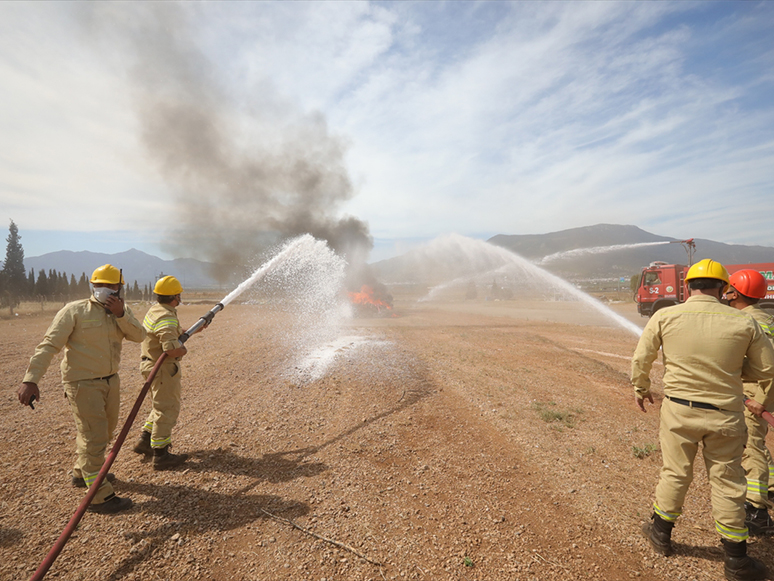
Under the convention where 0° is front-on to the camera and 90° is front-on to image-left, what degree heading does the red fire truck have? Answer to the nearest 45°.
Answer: approximately 90°

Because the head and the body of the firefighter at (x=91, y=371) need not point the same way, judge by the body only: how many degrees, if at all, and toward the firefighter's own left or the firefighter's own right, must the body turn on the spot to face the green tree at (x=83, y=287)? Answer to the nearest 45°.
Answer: approximately 135° to the firefighter's own left

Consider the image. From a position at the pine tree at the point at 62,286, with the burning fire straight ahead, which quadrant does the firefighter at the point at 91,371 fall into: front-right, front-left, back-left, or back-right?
front-right

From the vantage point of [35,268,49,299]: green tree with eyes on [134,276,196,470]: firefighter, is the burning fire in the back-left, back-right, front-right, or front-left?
front-left

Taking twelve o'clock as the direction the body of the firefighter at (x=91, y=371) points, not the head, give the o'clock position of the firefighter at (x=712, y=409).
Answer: the firefighter at (x=712, y=409) is roughly at 12 o'clock from the firefighter at (x=91, y=371).

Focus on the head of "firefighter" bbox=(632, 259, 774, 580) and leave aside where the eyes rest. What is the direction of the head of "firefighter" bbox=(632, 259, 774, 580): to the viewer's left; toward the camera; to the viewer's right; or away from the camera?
away from the camera

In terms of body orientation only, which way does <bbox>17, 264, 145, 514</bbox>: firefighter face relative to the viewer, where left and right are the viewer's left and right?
facing the viewer and to the right of the viewer

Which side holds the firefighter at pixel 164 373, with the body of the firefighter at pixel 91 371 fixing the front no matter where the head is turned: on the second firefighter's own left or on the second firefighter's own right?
on the second firefighter's own left

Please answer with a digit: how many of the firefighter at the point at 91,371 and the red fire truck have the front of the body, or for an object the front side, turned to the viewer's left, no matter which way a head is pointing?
1

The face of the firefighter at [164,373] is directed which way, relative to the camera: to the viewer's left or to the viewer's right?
to the viewer's right

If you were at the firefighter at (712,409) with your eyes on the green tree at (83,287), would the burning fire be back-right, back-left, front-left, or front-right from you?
front-right

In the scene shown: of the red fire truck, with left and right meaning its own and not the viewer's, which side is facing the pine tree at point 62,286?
front

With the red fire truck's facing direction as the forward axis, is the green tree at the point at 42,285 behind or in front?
in front

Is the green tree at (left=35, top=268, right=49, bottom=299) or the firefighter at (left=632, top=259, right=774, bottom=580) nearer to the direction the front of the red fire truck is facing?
the green tree

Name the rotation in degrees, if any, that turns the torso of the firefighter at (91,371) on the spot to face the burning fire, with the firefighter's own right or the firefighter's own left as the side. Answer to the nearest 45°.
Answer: approximately 90° to the firefighter's own left
